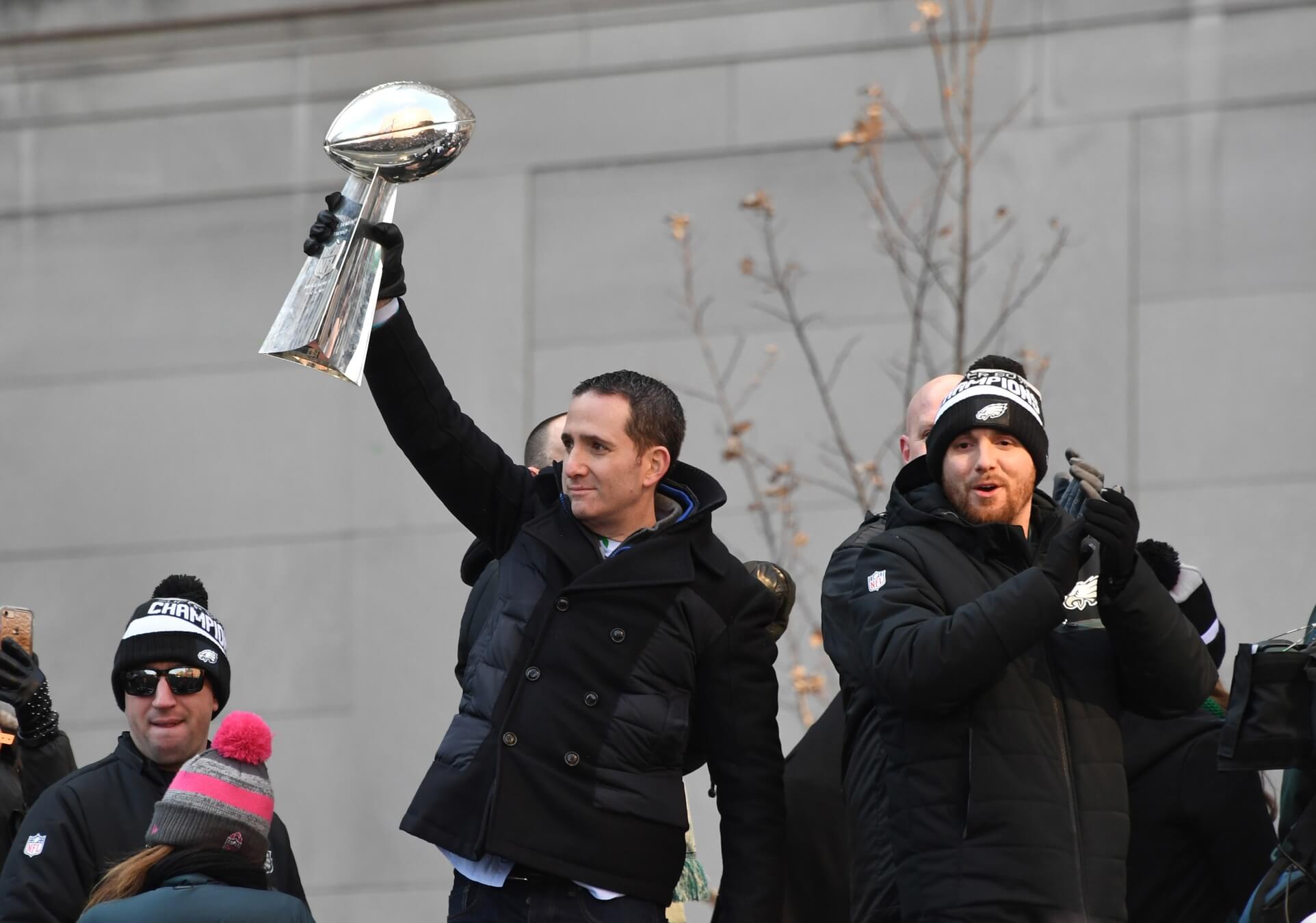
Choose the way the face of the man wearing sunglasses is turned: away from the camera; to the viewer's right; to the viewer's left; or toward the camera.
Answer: toward the camera

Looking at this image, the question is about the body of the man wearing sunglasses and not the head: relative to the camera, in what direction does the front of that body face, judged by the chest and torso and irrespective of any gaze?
toward the camera

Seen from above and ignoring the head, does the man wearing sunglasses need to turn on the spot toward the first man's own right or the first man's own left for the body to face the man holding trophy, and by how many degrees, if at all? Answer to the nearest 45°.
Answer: approximately 45° to the first man's own left
